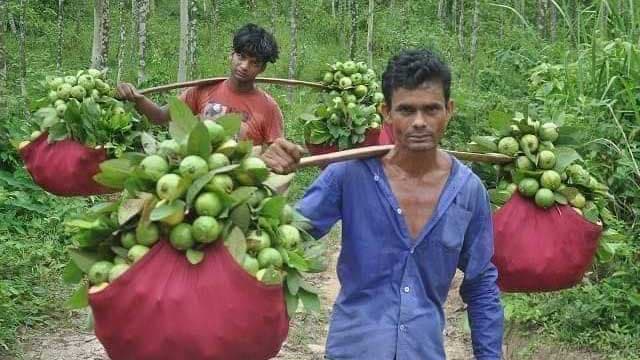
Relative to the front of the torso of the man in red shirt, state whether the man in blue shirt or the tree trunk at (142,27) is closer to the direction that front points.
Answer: the man in blue shirt

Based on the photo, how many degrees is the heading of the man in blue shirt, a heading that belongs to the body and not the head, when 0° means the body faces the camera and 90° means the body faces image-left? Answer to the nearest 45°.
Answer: approximately 0°

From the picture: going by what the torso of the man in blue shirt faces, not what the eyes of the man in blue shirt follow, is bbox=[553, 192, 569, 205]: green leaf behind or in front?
behind

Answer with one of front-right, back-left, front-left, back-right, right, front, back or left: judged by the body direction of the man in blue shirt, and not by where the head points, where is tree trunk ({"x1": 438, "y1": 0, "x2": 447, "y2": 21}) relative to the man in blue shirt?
back

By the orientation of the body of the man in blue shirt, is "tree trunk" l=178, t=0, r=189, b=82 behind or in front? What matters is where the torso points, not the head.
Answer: behind

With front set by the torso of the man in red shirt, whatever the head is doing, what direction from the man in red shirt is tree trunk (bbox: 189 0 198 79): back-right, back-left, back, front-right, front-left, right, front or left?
back-right

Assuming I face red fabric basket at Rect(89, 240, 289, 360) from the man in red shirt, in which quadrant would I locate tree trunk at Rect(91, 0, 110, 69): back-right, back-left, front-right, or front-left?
back-right

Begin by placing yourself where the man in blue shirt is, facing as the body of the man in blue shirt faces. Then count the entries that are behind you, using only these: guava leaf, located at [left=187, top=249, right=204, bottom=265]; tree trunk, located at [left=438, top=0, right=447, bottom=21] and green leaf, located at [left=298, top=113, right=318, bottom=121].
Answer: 2

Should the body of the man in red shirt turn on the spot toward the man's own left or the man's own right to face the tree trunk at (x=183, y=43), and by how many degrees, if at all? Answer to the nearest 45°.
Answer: approximately 135° to the man's own right

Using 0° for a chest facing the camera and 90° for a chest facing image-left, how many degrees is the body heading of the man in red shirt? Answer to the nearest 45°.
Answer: approximately 45°
